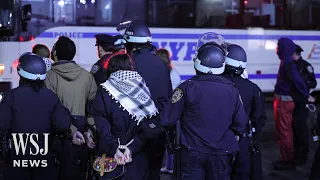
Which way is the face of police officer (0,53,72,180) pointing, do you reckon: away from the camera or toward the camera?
away from the camera

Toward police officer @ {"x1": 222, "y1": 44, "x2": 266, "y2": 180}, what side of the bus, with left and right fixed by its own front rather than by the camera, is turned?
left

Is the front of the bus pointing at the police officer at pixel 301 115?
no

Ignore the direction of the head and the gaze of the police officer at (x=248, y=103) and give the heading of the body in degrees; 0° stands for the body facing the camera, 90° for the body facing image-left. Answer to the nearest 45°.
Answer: approximately 180°

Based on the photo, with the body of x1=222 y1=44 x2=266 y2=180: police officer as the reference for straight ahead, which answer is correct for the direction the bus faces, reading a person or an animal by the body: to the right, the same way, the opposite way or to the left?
to the left

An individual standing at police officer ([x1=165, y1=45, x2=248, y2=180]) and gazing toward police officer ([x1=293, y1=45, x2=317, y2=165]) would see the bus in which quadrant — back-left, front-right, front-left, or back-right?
front-left

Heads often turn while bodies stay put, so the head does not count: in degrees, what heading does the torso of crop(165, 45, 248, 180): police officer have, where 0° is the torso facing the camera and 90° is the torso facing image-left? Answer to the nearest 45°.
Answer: approximately 180°

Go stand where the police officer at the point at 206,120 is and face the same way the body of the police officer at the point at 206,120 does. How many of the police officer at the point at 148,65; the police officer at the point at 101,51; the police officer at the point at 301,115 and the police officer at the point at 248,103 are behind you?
0

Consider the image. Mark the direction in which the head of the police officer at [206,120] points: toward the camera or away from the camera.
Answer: away from the camera

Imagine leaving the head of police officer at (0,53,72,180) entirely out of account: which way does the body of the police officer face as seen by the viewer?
away from the camera

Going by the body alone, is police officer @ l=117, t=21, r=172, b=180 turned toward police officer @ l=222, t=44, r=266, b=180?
no

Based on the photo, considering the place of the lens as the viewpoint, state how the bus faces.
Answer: facing to the left of the viewer

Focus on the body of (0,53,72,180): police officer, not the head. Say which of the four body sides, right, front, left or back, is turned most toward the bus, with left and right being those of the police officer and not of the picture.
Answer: front

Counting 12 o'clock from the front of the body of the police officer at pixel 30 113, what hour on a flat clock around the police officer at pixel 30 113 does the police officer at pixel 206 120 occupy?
the police officer at pixel 206 120 is roughly at 4 o'clock from the police officer at pixel 30 113.

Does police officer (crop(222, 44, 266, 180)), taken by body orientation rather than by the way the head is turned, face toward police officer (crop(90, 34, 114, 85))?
no

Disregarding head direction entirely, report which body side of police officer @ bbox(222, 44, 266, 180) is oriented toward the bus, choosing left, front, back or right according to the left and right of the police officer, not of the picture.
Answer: front

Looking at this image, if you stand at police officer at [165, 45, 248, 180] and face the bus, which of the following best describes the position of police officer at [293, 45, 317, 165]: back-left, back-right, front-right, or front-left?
front-right
